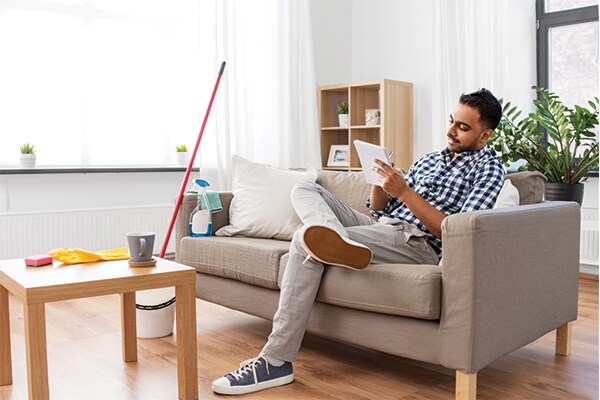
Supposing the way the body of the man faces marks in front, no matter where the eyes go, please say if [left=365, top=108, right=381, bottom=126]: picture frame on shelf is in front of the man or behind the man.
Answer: behind

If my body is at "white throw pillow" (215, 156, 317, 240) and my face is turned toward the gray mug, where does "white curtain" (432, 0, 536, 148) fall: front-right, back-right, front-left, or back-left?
back-left

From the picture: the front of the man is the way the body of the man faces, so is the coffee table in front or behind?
in front

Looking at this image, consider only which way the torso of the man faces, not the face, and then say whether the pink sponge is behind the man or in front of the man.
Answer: in front

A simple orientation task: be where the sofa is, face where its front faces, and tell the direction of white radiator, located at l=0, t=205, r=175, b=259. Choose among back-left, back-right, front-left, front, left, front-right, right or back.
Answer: right

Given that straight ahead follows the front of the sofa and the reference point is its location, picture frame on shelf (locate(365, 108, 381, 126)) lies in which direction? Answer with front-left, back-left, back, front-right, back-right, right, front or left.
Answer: back-right

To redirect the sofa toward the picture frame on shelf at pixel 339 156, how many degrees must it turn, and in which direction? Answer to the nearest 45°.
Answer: approximately 135° to its right

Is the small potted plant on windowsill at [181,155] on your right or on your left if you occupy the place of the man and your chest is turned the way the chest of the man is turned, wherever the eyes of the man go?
on your right

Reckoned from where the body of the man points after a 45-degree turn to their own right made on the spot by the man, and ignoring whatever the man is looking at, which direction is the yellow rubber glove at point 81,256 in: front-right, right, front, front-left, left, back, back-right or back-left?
front

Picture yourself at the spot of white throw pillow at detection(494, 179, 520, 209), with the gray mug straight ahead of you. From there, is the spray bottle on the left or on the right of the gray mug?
right

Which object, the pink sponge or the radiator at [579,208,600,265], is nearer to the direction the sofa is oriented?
the pink sponge

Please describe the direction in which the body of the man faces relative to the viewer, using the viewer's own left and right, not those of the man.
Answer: facing the viewer and to the left of the viewer

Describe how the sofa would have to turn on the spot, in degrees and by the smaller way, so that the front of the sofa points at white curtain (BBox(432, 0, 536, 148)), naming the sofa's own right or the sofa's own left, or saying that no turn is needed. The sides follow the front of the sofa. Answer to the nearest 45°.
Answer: approximately 135° to the sofa's own right
